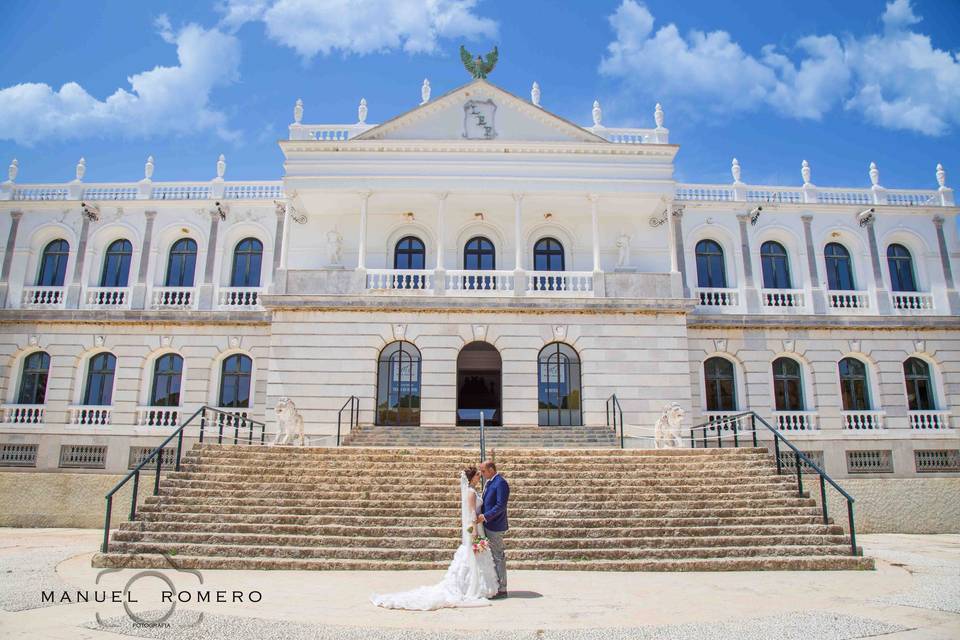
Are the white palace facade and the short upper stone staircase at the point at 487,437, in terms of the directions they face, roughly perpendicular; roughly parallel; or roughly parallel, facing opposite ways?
roughly parallel

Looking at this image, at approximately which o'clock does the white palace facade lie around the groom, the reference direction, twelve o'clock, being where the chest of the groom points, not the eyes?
The white palace facade is roughly at 3 o'clock from the groom.

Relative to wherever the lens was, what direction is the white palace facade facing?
facing the viewer

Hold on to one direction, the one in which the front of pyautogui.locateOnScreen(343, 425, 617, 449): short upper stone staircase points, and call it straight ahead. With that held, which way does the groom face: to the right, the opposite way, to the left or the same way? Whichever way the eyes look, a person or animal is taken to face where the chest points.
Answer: to the right

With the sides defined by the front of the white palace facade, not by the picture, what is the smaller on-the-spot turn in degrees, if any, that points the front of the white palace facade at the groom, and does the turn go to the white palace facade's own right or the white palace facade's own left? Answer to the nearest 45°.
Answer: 0° — it already faces them

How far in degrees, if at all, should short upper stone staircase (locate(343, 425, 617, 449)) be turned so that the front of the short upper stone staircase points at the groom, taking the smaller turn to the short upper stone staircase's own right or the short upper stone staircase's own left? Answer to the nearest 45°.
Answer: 0° — it already faces them

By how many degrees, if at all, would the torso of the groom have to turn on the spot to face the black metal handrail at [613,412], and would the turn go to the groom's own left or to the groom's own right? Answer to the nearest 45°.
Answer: approximately 90° to the groom's own right

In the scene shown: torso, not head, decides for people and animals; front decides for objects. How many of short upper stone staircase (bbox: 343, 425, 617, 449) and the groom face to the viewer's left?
1

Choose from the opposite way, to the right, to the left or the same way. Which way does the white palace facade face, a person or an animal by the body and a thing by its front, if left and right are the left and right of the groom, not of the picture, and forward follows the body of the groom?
to the left

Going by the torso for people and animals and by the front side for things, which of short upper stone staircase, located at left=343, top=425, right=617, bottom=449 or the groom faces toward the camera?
the short upper stone staircase

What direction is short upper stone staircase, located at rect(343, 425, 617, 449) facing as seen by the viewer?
toward the camera

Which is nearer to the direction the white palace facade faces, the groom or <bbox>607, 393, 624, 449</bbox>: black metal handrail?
the groom

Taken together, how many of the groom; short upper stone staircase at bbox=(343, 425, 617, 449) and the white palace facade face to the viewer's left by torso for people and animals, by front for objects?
1

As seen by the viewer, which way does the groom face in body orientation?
to the viewer's left

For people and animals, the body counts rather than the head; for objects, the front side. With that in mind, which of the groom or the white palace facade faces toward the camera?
the white palace facade
